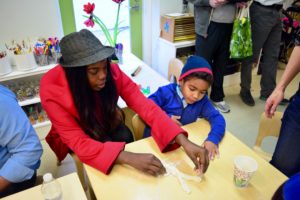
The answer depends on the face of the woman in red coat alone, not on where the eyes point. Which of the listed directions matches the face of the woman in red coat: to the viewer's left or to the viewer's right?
to the viewer's right

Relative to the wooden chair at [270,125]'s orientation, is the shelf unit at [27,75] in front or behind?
in front

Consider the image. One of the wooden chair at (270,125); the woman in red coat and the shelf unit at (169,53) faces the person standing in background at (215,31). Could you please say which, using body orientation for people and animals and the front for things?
the shelf unit

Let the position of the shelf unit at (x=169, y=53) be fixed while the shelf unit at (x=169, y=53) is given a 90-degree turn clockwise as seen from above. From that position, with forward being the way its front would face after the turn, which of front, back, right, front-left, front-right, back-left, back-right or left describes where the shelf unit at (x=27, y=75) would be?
front

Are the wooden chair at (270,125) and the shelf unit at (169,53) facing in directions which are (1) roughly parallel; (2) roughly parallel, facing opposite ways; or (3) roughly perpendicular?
roughly perpendicular

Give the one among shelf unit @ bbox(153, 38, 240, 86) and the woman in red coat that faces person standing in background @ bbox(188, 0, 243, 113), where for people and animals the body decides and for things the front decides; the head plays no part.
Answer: the shelf unit

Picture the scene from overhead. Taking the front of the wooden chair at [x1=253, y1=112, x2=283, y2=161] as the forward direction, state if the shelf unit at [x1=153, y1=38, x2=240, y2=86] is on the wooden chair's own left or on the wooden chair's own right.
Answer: on the wooden chair's own right

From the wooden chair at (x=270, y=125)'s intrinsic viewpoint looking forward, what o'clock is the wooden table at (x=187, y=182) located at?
The wooden table is roughly at 11 o'clock from the wooden chair.

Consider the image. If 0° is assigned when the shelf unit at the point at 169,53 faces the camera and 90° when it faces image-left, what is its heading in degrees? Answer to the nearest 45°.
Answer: approximately 315°

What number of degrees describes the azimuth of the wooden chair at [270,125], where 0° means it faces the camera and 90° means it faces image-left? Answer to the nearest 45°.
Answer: approximately 45°

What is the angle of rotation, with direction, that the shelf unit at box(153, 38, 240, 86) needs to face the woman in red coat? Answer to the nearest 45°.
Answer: approximately 45° to its right

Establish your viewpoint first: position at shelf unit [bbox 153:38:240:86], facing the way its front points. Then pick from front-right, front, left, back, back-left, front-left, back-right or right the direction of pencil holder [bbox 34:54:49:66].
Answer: right

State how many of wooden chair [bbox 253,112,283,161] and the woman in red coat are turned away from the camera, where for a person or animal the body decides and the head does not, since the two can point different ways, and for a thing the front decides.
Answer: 0
